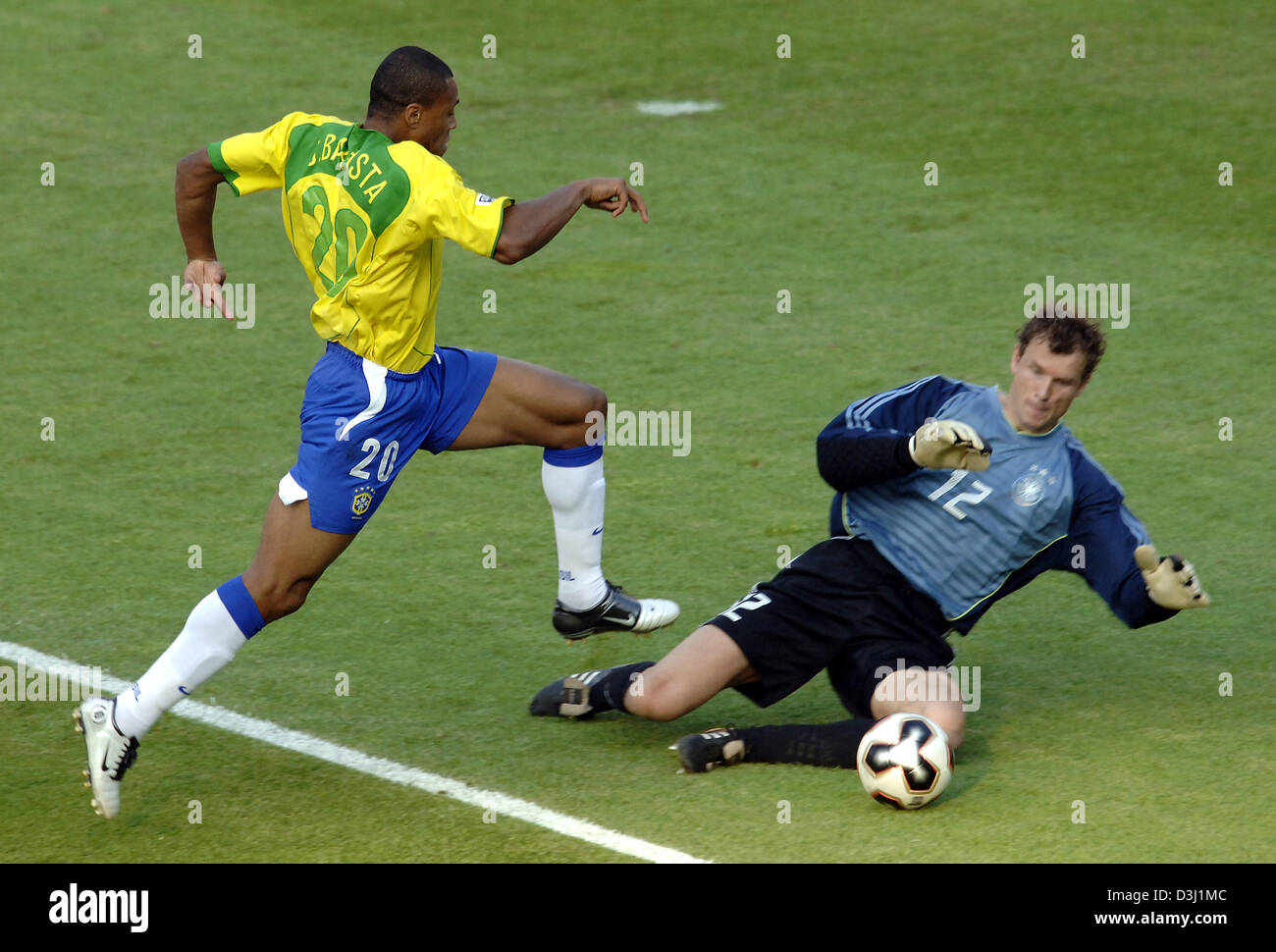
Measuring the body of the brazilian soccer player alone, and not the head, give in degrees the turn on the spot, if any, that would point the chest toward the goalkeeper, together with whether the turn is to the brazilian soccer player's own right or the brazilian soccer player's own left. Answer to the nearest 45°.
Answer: approximately 45° to the brazilian soccer player's own right

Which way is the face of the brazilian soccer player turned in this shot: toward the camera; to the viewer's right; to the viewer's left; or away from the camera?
to the viewer's right

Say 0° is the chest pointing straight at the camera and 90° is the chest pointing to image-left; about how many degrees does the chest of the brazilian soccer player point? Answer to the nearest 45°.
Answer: approximately 225°

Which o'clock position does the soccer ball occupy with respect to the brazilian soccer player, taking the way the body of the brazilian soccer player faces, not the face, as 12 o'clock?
The soccer ball is roughly at 2 o'clock from the brazilian soccer player.
